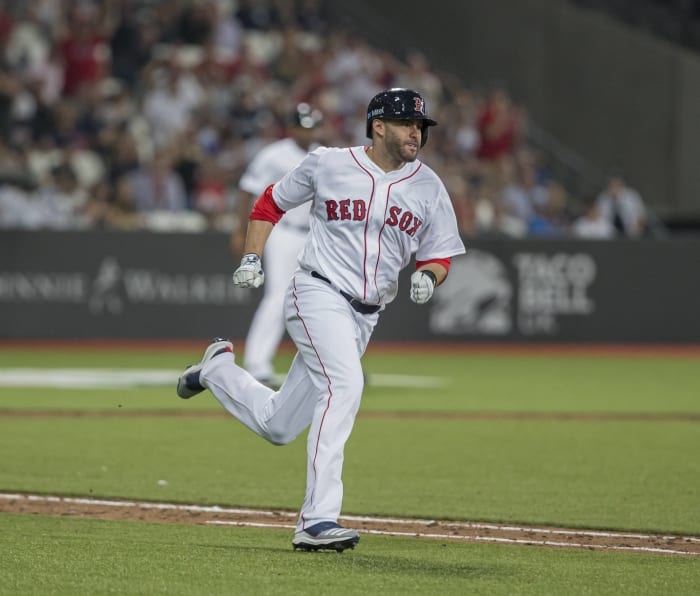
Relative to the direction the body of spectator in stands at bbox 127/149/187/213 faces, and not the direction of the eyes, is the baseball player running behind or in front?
in front

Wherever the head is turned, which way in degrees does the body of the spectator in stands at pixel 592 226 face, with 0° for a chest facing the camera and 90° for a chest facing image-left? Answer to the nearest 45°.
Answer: approximately 0°

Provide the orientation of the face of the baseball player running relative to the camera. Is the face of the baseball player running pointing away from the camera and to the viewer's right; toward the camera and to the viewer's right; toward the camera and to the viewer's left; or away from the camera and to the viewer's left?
toward the camera and to the viewer's right

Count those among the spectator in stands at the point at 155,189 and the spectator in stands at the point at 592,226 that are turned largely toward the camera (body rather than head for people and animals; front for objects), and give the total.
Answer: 2

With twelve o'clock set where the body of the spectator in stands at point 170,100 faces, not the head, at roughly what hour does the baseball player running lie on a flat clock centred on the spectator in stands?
The baseball player running is roughly at 12 o'clock from the spectator in stands.

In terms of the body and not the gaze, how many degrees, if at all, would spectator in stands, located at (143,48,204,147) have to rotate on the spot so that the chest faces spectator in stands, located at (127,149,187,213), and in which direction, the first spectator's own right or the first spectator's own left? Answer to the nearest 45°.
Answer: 0° — they already face them

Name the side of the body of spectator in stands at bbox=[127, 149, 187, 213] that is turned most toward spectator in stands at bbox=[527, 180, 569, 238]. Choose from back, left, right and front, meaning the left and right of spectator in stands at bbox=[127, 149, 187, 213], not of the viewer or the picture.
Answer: left

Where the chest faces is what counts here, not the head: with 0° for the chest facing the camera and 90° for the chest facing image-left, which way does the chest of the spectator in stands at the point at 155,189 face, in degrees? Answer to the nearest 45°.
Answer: approximately 0°

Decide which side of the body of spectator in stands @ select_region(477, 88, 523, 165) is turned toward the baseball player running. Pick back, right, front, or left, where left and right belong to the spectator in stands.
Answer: front
